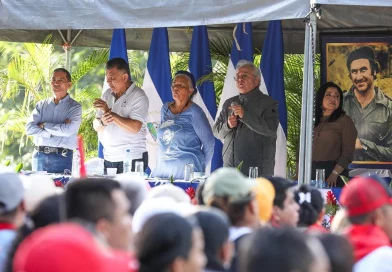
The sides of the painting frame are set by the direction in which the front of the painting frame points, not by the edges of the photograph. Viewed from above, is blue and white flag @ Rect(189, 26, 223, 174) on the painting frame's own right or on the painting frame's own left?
on the painting frame's own right

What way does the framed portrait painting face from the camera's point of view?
toward the camera

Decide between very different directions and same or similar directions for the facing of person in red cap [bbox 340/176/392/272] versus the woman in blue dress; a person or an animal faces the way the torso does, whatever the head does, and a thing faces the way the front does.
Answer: very different directions

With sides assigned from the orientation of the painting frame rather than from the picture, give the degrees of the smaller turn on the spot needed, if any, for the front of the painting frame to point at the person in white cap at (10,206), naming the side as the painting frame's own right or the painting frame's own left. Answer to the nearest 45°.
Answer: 0° — it already faces them

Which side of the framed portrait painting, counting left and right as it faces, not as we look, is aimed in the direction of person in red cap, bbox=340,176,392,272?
front

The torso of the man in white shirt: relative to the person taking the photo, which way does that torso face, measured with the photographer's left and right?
facing the viewer and to the left of the viewer

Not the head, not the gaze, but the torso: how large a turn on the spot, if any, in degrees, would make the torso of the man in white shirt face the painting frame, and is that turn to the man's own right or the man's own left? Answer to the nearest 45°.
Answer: approximately 135° to the man's own left

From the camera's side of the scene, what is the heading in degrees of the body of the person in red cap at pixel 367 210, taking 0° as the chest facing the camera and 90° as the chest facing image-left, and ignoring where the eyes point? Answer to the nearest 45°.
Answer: approximately 225°

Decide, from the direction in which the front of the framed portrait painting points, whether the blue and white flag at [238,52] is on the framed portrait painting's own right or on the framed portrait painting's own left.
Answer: on the framed portrait painting's own right

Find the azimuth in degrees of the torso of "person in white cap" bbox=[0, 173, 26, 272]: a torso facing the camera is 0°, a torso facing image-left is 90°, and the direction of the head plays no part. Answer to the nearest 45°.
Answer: approximately 225°

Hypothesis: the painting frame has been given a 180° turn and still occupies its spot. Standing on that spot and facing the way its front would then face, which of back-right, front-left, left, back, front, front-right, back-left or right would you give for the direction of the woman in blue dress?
back-left

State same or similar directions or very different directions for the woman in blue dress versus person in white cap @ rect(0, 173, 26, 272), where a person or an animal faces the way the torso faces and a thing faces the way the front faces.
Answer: very different directions
